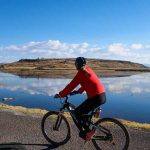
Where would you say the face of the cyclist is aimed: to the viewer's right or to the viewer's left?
to the viewer's left

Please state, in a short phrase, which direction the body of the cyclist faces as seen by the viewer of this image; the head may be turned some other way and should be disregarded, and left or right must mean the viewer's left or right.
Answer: facing away from the viewer and to the left of the viewer
